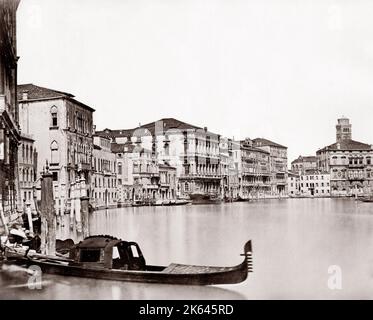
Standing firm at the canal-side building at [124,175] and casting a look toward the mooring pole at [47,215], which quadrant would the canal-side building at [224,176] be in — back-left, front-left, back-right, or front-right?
back-left

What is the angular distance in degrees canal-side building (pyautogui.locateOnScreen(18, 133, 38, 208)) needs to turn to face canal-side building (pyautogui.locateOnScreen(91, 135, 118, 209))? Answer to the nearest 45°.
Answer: approximately 90° to its left

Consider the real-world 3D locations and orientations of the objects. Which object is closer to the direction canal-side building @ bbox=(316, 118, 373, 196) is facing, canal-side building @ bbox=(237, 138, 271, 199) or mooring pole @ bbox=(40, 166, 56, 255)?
the mooring pole

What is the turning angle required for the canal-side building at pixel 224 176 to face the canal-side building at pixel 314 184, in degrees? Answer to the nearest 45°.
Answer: approximately 90° to its left

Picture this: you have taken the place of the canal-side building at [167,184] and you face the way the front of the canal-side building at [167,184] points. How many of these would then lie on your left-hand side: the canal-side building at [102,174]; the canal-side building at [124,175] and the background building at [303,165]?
1

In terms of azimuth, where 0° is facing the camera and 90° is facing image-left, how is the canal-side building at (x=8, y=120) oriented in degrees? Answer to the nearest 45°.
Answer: approximately 270°

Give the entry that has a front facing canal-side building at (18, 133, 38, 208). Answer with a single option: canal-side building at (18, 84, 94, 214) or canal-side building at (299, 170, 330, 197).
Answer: canal-side building at (299, 170, 330, 197)

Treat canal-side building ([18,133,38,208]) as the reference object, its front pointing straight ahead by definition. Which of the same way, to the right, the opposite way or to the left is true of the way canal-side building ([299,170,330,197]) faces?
to the right

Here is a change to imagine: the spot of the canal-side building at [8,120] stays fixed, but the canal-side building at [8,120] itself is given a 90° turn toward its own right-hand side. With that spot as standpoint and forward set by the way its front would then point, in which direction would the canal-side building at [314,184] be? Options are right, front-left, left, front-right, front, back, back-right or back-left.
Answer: back-left

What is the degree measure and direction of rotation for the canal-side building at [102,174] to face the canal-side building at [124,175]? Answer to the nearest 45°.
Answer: approximately 135° to its left

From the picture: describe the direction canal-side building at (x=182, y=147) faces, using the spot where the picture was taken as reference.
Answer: facing the viewer and to the right of the viewer

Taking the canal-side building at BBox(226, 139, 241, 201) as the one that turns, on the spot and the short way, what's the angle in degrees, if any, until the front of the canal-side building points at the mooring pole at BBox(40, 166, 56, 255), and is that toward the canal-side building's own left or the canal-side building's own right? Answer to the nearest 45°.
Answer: approximately 45° to the canal-side building's own right

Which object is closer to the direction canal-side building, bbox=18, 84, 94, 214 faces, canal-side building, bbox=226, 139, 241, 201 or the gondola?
the gondola

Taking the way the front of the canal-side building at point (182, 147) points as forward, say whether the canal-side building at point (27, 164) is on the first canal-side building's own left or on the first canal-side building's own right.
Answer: on the first canal-side building's own right
